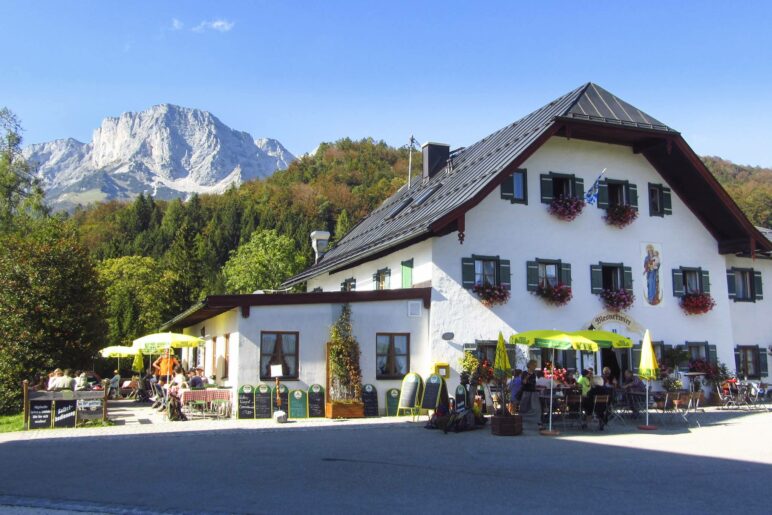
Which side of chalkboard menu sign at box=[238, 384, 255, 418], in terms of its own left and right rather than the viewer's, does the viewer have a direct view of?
front

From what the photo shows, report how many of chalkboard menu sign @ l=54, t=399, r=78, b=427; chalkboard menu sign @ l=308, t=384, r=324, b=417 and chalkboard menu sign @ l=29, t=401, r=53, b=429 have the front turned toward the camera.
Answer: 3

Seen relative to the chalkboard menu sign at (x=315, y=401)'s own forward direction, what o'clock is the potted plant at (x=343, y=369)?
The potted plant is roughly at 8 o'clock from the chalkboard menu sign.

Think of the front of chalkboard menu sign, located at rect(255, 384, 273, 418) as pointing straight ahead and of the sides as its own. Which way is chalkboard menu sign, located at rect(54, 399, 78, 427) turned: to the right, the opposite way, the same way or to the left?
the same way

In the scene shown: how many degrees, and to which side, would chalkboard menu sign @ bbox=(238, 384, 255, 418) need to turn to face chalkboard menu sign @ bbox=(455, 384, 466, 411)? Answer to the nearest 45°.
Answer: approximately 45° to its left

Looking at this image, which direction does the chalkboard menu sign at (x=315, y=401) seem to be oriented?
toward the camera

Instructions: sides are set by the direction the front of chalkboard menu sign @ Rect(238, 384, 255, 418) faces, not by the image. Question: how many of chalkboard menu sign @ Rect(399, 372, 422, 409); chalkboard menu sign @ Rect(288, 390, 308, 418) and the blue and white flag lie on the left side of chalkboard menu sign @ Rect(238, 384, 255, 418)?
3

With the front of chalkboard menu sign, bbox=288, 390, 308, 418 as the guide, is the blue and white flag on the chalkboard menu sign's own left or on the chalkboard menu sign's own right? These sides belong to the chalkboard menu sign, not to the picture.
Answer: on the chalkboard menu sign's own left

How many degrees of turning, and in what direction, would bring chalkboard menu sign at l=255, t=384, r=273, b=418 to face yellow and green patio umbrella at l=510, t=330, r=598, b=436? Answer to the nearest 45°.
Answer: approximately 45° to its left

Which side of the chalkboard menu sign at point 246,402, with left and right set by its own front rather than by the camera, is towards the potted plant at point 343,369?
left

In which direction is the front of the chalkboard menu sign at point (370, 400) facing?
toward the camera

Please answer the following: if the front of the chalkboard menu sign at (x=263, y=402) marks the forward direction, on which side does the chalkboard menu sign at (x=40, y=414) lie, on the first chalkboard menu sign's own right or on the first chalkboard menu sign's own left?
on the first chalkboard menu sign's own right

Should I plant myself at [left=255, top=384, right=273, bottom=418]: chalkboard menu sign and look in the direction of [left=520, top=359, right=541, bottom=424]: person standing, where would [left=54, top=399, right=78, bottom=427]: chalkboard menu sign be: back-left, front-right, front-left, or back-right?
back-right

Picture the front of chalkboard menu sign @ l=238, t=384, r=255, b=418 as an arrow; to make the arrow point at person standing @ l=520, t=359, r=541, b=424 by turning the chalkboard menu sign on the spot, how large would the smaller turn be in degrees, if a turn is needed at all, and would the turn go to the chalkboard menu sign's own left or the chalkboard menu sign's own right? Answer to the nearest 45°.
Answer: approximately 90° to the chalkboard menu sign's own left

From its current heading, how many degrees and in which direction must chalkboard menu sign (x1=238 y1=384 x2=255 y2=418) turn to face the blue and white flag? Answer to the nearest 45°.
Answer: approximately 90° to its left
